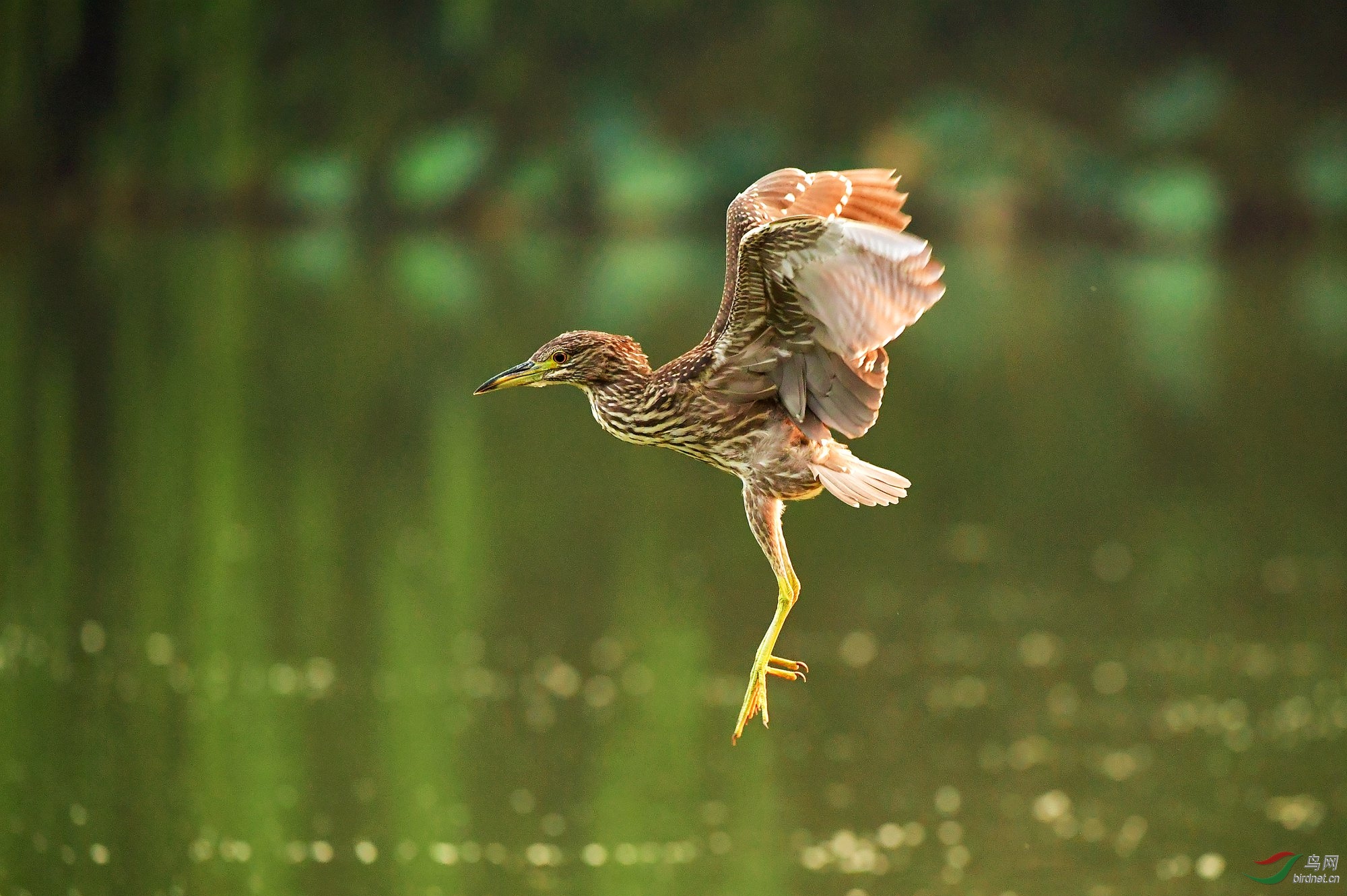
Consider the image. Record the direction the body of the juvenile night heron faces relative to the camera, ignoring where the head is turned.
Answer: to the viewer's left
